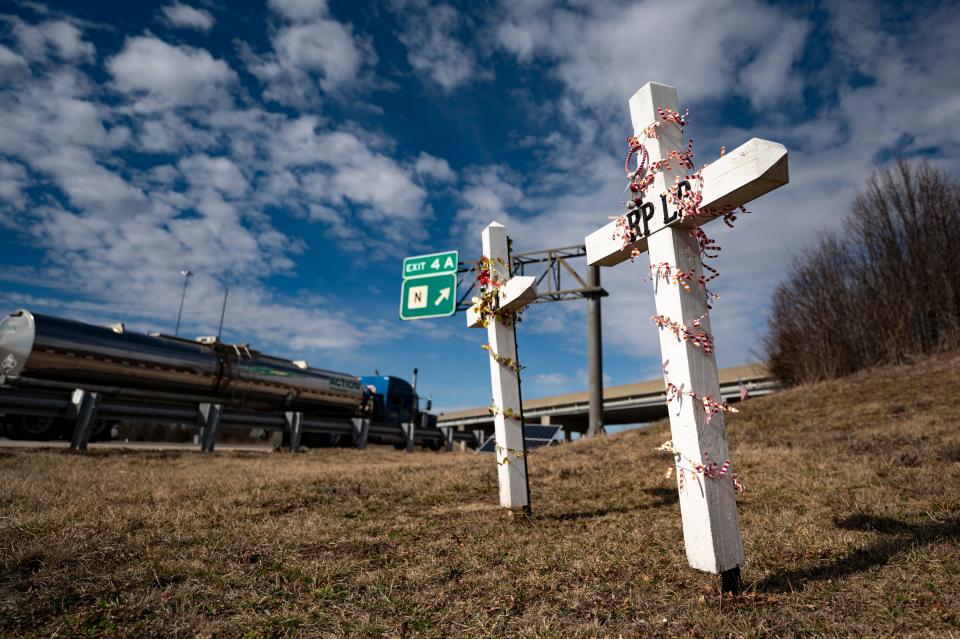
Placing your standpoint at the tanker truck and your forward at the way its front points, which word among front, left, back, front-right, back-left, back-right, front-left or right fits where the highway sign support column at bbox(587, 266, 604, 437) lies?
front-right

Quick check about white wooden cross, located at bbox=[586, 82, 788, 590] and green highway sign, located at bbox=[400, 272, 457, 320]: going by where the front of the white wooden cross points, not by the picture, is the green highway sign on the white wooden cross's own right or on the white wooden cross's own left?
on the white wooden cross's own right

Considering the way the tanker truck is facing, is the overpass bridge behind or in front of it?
in front

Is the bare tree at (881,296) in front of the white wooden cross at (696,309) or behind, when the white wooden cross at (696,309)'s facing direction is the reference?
behind

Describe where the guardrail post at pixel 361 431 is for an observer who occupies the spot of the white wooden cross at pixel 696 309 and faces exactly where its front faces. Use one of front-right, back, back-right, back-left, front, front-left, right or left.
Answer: right

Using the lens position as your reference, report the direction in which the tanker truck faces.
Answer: facing away from the viewer and to the right of the viewer

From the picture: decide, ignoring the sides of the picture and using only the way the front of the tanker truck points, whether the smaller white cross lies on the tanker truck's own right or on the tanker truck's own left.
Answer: on the tanker truck's own right

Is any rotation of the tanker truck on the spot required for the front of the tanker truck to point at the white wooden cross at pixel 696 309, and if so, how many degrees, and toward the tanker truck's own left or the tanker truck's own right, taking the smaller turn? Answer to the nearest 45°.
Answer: approximately 135° to the tanker truck's own right

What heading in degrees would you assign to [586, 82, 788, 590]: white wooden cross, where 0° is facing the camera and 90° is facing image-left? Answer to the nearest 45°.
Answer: approximately 45°

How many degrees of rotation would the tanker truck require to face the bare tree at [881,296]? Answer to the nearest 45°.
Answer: approximately 45° to its right

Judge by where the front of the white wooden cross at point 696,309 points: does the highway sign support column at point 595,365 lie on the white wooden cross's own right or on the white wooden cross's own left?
on the white wooden cross's own right

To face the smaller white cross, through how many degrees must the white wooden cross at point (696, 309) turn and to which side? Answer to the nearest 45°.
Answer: approximately 90° to its right
